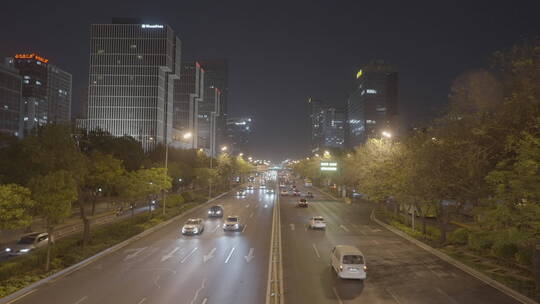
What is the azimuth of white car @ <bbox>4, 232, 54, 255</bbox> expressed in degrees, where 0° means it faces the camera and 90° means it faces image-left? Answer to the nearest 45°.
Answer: approximately 45°

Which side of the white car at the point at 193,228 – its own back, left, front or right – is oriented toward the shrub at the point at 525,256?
left

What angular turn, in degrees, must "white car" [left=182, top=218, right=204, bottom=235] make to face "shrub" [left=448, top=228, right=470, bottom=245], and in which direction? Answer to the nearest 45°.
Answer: approximately 135° to its left

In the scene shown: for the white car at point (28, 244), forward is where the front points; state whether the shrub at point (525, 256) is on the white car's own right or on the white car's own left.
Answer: on the white car's own left

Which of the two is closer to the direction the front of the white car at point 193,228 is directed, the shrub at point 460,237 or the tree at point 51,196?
the tree

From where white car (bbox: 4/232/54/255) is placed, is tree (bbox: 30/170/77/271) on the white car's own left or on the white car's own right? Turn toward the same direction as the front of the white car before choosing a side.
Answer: on the white car's own left

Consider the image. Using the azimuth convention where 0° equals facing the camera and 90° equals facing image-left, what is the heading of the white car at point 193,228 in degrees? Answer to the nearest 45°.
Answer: approximately 45°
